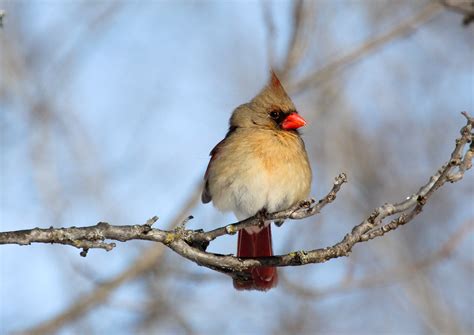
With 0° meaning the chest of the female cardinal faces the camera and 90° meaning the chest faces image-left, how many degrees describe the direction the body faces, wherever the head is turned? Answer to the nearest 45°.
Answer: approximately 315°
